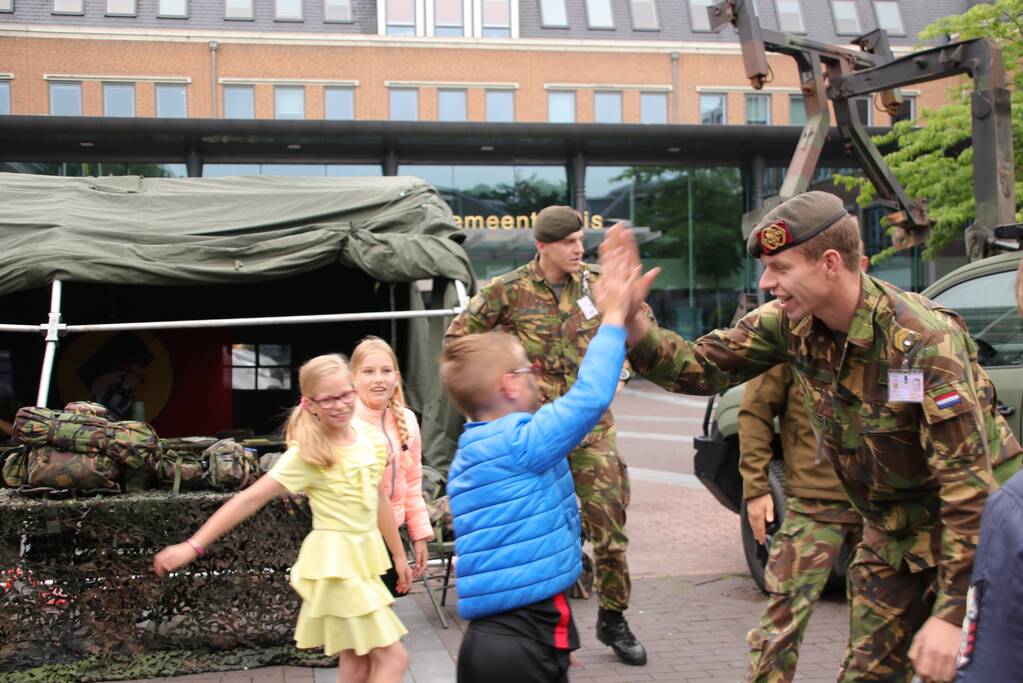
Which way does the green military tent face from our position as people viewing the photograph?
facing the viewer

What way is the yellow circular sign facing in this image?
toward the camera

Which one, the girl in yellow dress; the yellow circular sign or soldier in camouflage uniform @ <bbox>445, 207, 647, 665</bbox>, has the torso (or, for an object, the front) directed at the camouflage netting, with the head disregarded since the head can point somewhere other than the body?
the yellow circular sign

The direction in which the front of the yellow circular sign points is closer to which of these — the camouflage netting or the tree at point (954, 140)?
the camouflage netting

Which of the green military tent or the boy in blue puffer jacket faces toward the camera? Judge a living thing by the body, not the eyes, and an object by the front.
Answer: the green military tent

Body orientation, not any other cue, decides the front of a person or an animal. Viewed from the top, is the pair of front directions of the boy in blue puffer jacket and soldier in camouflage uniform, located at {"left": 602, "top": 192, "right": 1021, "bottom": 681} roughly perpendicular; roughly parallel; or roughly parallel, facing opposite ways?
roughly parallel, facing opposite ways

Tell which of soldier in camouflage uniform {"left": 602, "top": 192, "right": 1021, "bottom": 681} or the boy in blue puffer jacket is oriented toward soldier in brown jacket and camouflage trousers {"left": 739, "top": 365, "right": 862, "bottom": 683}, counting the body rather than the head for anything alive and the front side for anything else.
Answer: the boy in blue puffer jacket

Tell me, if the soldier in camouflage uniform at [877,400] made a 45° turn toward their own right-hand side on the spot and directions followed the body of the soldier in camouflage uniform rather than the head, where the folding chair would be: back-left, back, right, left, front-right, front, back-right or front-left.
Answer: front-right

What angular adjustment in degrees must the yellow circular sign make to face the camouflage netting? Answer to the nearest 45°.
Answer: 0° — it already faces it

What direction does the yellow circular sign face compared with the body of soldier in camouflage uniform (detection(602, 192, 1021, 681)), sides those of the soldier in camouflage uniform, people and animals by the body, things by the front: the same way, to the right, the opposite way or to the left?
to the left

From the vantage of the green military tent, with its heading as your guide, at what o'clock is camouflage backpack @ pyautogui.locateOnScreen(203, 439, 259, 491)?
The camouflage backpack is roughly at 12 o'clock from the green military tent.

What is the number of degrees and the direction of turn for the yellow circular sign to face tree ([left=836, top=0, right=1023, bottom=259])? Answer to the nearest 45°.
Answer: approximately 90° to its left

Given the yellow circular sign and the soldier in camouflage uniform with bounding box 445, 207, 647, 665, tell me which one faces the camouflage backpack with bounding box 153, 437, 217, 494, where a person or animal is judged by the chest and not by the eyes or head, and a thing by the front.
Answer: the yellow circular sign

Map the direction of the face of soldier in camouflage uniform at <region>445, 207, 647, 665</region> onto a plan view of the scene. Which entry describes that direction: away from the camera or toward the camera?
toward the camera

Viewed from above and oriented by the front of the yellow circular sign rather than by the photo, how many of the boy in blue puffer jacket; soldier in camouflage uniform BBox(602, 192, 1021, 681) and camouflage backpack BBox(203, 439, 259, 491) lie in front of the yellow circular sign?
3

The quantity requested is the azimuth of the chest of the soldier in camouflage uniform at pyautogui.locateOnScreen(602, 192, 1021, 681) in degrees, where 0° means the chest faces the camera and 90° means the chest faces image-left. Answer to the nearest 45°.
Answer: approximately 45°

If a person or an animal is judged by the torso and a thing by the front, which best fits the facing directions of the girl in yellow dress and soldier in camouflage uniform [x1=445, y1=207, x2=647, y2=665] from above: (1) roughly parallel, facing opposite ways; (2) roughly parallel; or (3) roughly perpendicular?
roughly parallel
